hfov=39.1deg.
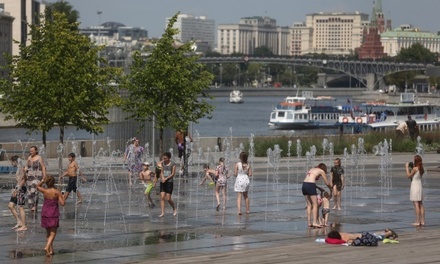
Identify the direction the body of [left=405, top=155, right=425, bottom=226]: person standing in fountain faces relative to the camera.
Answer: to the viewer's left

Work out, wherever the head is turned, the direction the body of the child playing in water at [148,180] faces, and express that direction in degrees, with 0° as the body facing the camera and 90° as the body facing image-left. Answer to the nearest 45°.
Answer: approximately 45°

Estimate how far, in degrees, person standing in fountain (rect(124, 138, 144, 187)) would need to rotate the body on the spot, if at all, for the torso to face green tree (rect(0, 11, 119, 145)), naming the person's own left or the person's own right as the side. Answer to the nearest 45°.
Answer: approximately 135° to the person's own right

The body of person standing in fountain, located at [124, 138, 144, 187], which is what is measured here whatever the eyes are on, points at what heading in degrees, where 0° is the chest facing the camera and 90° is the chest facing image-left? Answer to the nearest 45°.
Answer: approximately 0°

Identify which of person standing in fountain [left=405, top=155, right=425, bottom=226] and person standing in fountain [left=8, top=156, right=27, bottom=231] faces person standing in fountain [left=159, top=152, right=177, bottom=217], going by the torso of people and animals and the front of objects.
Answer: person standing in fountain [left=405, top=155, right=425, bottom=226]

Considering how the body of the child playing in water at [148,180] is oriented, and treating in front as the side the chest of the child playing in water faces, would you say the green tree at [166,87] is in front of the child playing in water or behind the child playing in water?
behind
